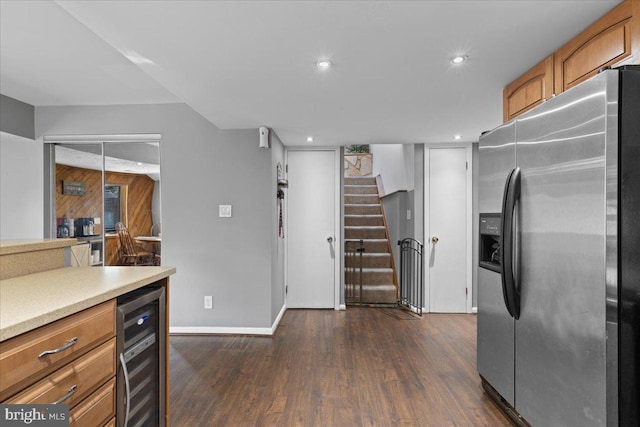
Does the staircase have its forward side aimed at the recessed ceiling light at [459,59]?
yes

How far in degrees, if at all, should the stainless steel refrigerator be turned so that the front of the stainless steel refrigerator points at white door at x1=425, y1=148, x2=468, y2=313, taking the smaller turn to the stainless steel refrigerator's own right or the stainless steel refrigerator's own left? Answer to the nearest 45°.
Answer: approximately 90° to the stainless steel refrigerator's own right

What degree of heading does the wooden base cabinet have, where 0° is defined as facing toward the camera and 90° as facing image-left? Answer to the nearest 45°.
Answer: approximately 315°

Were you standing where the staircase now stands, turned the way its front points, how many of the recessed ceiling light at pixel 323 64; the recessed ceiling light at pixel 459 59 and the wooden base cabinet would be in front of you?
3

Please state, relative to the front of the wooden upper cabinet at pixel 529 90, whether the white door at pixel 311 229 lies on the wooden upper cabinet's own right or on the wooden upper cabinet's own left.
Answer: on the wooden upper cabinet's own right

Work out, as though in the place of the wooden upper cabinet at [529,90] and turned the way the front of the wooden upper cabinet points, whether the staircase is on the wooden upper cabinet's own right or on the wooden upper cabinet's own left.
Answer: on the wooden upper cabinet's own right

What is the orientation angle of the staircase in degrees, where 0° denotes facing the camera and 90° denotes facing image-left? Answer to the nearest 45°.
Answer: approximately 0°

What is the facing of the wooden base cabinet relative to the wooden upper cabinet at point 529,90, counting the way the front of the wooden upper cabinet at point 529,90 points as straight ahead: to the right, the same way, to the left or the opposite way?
the opposite way

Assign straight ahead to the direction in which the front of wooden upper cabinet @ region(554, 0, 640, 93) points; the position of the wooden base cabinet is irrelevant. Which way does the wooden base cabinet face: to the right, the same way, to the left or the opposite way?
the opposite way

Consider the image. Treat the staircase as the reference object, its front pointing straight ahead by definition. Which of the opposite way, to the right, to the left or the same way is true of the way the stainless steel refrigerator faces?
to the right
